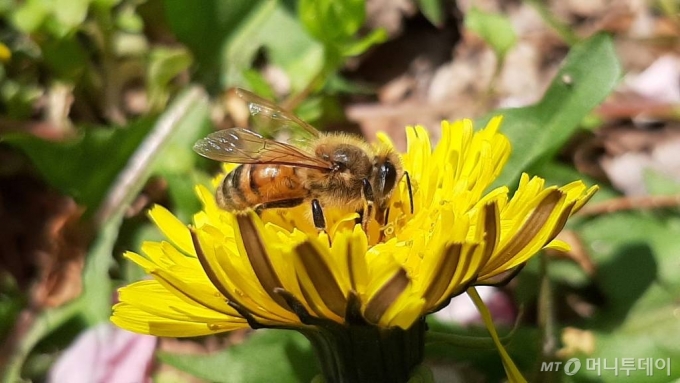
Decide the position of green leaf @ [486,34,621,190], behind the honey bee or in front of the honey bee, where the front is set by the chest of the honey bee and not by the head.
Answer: in front

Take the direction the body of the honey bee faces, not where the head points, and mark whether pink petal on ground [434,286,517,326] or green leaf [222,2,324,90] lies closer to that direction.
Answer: the pink petal on ground

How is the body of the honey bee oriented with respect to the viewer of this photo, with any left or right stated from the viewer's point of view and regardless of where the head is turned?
facing to the right of the viewer

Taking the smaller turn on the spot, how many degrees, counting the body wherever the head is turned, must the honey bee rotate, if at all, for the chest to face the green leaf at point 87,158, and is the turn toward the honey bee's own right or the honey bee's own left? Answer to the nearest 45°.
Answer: approximately 135° to the honey bee's own left

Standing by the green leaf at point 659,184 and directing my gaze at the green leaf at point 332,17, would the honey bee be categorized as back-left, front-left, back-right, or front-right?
front-left

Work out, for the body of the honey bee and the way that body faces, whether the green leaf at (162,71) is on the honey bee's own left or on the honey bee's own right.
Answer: on the honey bee's own left

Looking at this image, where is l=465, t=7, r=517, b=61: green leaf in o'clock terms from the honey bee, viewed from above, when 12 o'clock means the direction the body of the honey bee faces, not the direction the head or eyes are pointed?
The green leaf is roughly at 10 o'clock from the honey bee.

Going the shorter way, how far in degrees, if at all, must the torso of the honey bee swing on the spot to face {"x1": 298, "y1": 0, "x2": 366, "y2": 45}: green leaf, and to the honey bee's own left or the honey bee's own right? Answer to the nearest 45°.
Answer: approximately 90° to the honey bee's own left

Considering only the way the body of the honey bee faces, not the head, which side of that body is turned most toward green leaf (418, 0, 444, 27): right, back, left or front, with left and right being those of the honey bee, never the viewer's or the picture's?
left

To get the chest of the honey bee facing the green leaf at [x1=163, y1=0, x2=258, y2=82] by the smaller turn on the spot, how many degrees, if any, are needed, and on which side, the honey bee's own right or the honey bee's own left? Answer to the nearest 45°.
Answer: approximately 90° to the honey bee's own left

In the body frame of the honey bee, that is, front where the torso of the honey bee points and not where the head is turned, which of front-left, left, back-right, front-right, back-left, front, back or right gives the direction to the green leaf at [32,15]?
back-left

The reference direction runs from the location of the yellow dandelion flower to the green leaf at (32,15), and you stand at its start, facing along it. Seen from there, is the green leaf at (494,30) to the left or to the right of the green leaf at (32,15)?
right
